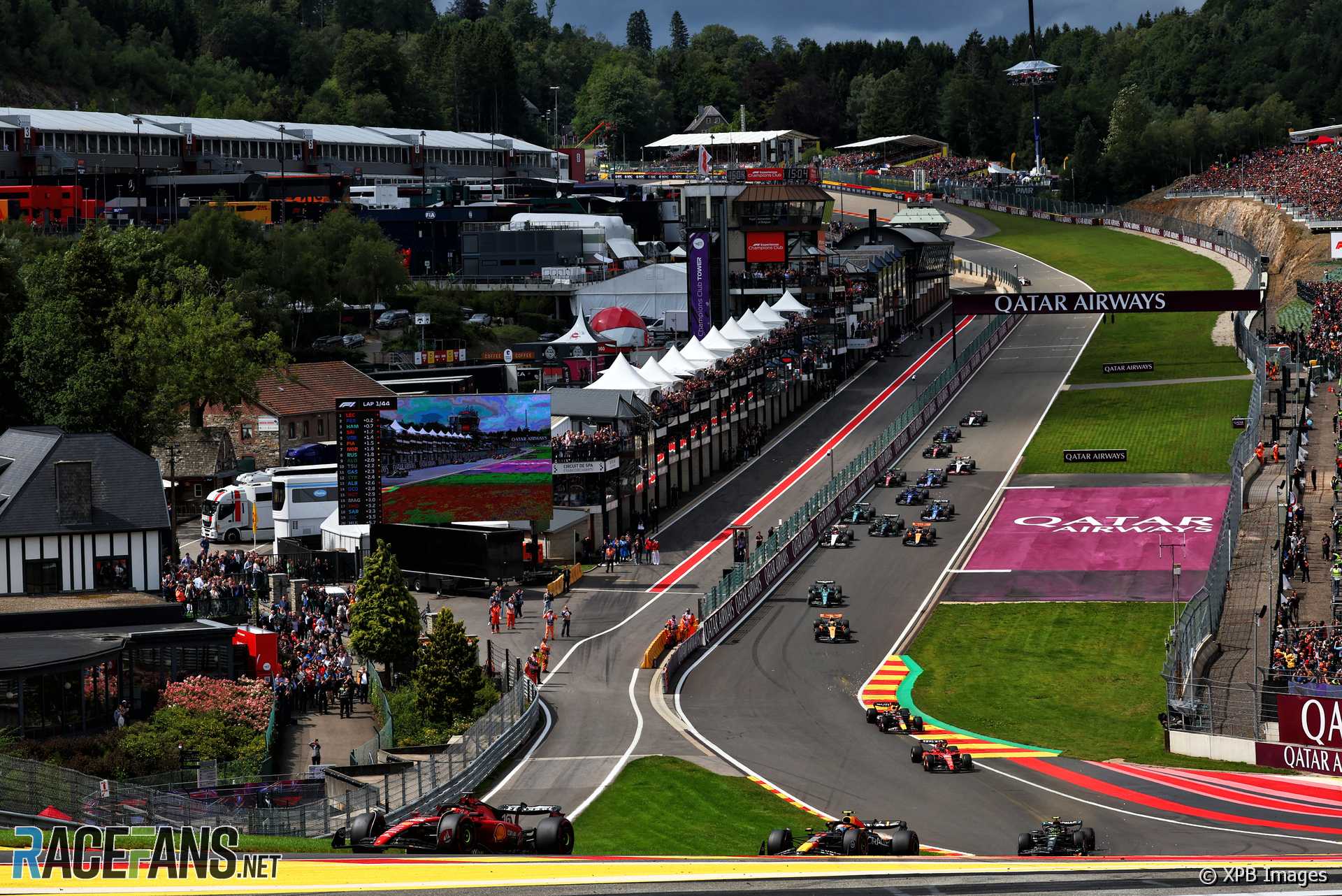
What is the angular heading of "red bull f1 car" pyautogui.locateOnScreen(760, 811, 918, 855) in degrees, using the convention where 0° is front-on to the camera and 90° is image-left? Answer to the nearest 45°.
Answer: approximately 45°

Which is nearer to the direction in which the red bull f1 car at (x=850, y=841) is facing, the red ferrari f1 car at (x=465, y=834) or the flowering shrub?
the red ferrari f1 car

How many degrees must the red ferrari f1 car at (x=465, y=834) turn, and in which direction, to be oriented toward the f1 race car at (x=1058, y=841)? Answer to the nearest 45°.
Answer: approximately 135° to its left

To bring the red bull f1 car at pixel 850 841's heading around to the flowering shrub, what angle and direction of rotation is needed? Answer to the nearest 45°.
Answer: approximately 90° to its right

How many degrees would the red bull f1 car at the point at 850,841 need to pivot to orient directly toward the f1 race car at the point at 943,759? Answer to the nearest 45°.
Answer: approximately 135° to its right

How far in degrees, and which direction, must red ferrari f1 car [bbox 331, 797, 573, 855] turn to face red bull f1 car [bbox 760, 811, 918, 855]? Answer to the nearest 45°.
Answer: approximately 135° to its left

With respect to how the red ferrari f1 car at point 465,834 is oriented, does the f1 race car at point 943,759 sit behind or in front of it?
behind

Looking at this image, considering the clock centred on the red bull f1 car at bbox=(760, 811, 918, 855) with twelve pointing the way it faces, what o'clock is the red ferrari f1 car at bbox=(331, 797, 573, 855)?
The red ferrari f1 car is roughly at 1 o'clock from the red bull f1 car.

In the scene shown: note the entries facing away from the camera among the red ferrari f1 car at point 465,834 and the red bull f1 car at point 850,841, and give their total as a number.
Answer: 0

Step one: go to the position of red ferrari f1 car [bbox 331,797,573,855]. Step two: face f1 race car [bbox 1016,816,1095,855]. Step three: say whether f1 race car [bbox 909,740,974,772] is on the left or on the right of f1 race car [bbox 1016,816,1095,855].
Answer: left

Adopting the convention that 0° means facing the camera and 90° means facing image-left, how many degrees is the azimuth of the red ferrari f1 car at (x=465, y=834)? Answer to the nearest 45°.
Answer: approximately 45°

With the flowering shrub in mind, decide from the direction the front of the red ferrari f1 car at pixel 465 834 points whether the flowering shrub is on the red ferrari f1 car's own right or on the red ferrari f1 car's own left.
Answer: on the red ferrari f1 car's own right
